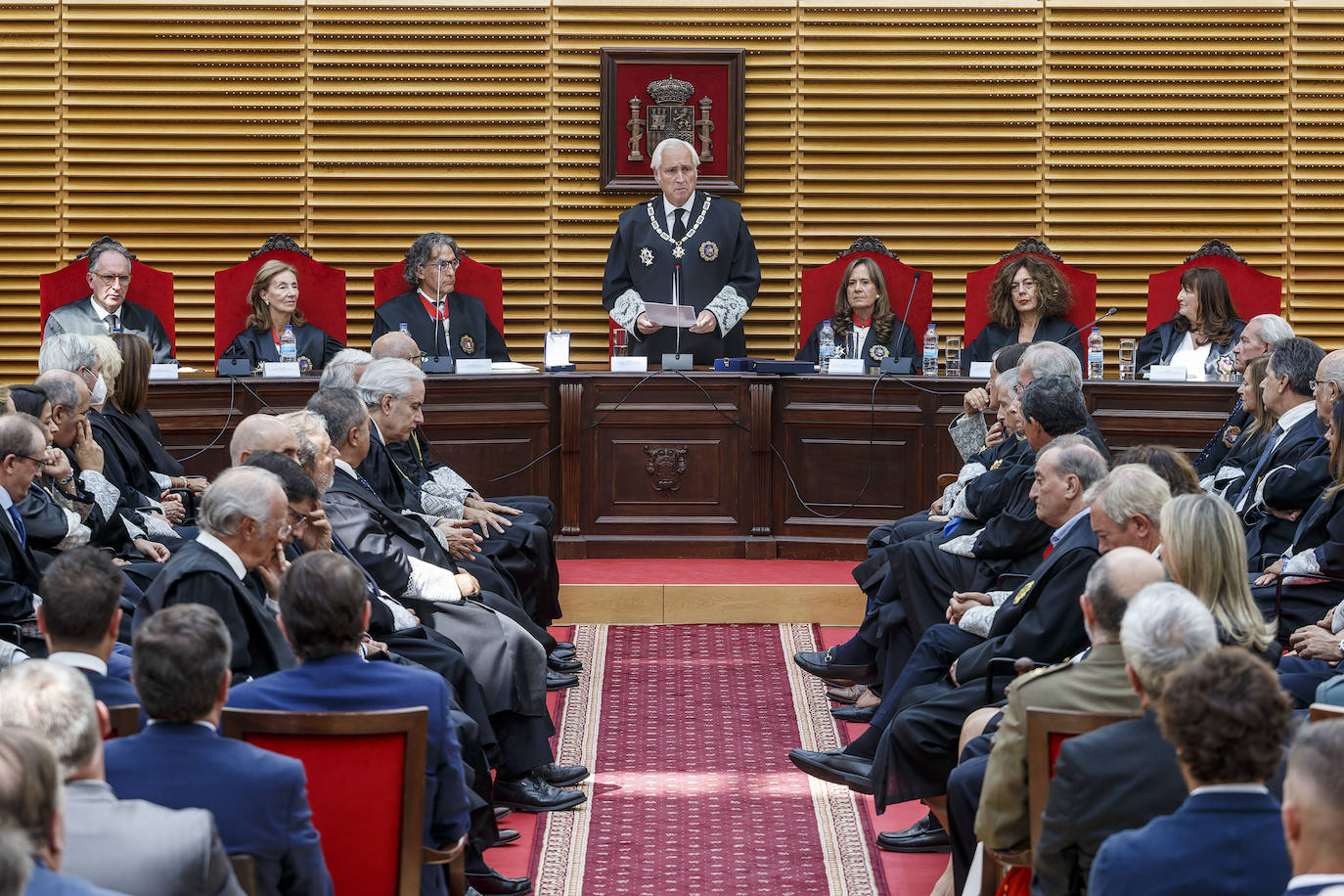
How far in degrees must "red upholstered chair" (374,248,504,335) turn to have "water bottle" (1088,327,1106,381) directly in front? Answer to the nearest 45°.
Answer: approximately 45° to its left

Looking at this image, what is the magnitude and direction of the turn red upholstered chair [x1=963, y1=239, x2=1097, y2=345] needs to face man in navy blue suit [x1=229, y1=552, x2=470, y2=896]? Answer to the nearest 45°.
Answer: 0° — it already faces them

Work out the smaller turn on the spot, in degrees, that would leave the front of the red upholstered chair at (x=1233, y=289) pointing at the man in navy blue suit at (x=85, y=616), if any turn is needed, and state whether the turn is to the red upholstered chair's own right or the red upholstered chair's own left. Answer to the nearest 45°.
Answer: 0° — it already faces them

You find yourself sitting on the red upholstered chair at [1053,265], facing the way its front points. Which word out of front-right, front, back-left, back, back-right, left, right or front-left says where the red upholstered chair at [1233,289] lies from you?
left

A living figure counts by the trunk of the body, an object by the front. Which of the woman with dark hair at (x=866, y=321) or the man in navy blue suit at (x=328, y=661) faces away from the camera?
the man in navy blue suit

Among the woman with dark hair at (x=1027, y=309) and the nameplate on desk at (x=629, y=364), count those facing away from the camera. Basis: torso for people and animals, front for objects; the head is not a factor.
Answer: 0

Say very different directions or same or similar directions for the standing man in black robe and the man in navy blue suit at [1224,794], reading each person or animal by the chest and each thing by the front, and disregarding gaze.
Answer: very different directions

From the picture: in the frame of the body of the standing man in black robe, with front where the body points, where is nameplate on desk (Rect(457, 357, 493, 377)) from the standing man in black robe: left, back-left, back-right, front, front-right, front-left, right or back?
front-right

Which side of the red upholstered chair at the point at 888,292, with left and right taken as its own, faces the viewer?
front

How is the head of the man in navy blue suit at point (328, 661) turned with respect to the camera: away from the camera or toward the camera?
away from the camera

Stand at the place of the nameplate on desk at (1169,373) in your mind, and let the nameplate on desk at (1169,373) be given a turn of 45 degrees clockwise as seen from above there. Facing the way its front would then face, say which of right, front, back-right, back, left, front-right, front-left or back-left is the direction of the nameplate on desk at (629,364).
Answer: front-right

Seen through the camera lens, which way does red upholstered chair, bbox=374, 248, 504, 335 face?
facing the viewer

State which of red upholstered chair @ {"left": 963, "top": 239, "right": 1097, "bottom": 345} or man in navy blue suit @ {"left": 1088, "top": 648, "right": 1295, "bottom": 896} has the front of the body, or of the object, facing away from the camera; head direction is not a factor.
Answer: the man in navy blue suit

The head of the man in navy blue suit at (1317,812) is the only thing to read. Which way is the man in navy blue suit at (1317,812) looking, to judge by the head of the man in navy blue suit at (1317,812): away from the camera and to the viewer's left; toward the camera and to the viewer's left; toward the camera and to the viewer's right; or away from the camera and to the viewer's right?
away from the camera and to the viewer's left

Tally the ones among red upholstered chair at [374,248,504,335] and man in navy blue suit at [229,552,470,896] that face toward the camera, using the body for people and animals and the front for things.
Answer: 1
